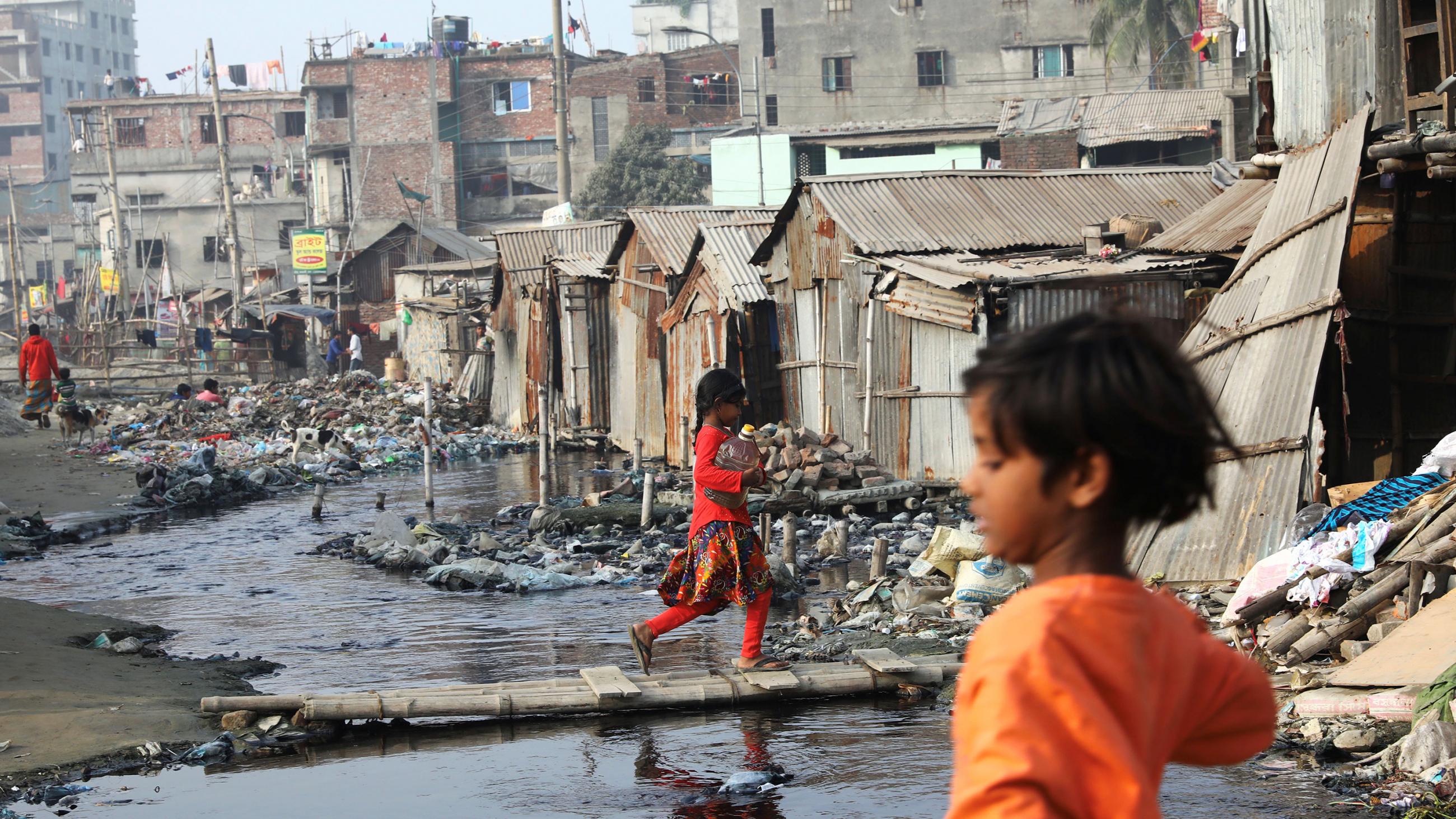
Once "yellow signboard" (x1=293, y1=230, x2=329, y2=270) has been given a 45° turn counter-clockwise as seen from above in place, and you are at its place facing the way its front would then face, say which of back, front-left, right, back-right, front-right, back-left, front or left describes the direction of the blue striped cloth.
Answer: front-right

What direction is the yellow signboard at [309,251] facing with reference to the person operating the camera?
facing the viewer

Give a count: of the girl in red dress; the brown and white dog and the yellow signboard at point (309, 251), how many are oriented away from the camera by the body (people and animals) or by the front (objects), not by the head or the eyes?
0

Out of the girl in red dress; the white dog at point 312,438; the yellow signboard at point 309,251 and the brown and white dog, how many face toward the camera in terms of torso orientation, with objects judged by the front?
1

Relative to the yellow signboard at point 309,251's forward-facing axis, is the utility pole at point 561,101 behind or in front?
in front

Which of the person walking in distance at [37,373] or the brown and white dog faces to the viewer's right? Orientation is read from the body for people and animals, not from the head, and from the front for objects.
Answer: the brown and white dog

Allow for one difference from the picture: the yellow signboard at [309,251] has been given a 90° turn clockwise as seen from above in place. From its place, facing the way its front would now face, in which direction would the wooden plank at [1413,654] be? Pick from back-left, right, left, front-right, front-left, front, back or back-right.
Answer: left

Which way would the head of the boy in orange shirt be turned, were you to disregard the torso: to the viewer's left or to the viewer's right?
to the viewer's left

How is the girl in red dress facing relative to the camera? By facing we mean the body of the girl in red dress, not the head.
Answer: to the viewer's right

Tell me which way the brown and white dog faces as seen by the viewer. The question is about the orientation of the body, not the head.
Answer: to the viewer's right

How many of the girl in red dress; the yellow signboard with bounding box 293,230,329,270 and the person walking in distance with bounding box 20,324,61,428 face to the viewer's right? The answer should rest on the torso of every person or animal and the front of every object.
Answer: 1

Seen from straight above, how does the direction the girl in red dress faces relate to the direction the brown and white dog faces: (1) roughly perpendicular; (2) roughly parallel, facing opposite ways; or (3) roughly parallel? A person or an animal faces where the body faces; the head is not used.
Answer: roughly parallel

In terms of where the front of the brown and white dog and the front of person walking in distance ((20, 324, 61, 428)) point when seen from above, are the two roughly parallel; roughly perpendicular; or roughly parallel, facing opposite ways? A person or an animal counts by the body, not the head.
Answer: roughly perpendicular
